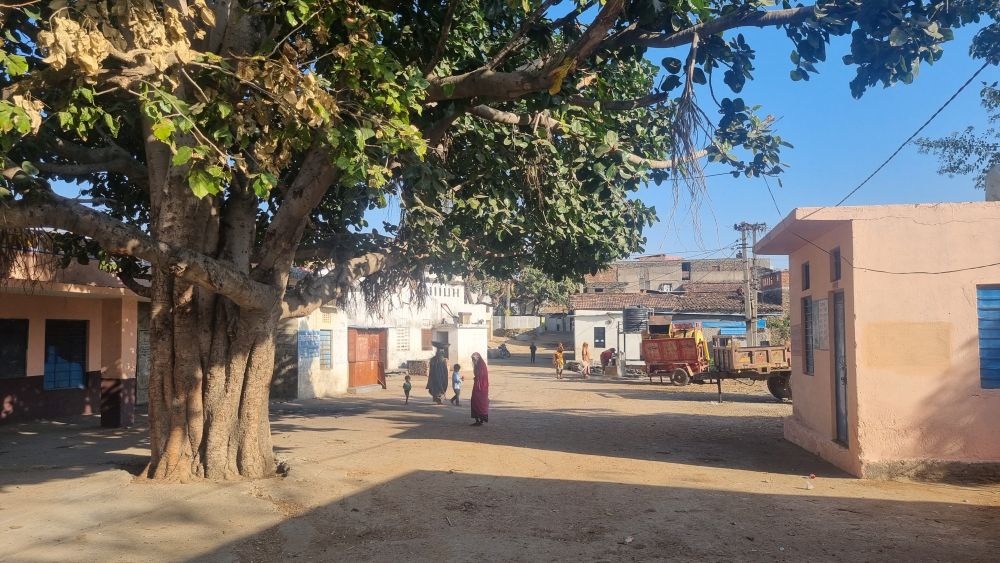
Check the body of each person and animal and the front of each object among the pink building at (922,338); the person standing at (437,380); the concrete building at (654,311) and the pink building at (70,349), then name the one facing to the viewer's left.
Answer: the pink building at (922,338)

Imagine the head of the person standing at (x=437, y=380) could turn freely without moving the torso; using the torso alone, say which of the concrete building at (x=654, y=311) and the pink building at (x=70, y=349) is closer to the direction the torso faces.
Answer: the concrete building

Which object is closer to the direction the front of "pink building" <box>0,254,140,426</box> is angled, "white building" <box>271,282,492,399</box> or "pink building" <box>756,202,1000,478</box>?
the pink building

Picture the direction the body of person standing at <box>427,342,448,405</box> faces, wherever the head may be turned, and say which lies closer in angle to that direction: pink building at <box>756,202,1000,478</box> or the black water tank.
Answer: the black water tank

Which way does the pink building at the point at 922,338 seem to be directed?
to the viewer's left

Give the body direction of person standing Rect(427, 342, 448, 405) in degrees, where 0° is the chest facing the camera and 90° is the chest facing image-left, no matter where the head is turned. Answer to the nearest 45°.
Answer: approximately 180°

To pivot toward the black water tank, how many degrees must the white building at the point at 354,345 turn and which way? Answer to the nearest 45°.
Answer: approximately 90° to its left

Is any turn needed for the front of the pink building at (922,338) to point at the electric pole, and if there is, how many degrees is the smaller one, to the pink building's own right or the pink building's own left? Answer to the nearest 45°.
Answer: approximately 90° to the pink building's own right

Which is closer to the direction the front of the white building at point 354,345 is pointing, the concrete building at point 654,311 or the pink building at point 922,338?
the pink building

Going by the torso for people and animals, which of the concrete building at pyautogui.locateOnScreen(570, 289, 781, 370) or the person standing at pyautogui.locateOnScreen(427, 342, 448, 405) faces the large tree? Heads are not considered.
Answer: the concrete building

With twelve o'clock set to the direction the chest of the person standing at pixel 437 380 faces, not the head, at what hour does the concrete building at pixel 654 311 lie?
The concrete building is roughly at 1 o'clock from the person standing.
